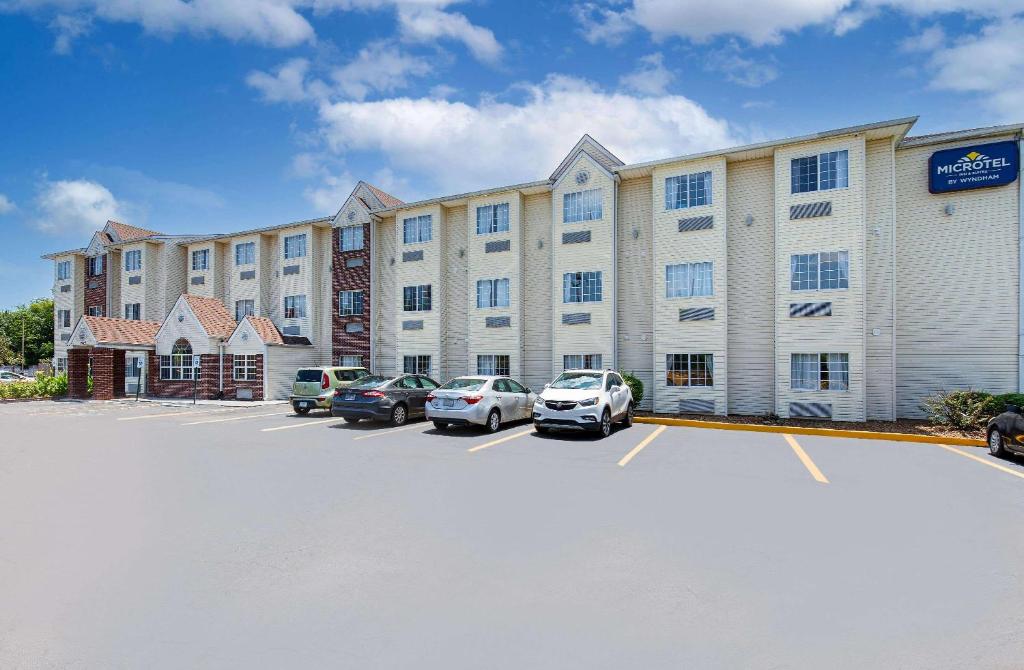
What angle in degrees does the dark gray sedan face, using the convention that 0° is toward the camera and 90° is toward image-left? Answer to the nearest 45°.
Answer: approximately 225°

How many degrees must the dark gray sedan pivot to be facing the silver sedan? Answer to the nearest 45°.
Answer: approximately 90° to its right

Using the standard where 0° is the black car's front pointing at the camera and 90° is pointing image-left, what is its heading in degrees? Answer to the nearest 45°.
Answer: approximately 135°

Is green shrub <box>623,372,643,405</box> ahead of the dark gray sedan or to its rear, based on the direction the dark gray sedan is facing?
ahead

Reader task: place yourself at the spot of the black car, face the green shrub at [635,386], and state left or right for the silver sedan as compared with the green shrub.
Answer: left

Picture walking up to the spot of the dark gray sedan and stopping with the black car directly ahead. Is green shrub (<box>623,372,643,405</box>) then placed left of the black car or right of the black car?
left

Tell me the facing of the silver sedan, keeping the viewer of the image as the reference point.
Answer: facing away from the viewer and to the right of the viewer

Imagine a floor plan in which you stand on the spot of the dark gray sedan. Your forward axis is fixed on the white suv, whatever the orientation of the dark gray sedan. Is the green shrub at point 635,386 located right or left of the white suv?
left

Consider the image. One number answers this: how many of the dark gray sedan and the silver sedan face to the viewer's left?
0

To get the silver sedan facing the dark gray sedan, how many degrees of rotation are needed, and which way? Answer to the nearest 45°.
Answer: approximately 90° to its left

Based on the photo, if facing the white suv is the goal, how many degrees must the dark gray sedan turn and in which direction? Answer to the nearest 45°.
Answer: approximately 90° to its right
